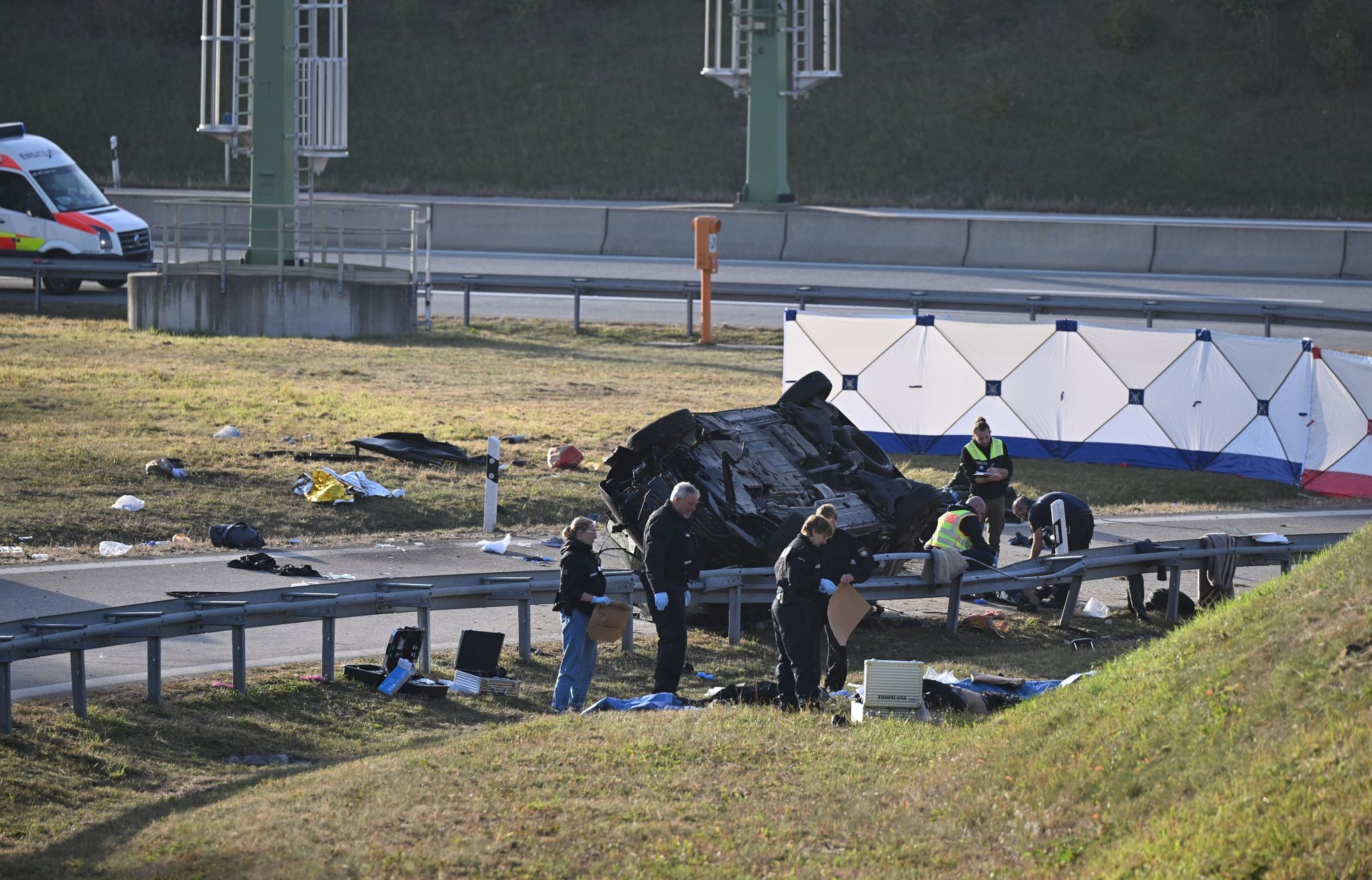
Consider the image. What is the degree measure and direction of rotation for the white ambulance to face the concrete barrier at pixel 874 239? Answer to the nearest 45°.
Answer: approximately 45° to its left

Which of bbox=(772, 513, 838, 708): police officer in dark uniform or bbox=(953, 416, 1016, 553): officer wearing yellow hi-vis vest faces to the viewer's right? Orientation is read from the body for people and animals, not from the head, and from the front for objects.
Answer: the police officer in dark uniform

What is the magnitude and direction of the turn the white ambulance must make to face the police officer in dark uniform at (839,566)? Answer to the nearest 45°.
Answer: approximately 45° to its right

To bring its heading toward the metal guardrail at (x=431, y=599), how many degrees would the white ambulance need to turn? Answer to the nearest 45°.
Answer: approximately 45° to its right

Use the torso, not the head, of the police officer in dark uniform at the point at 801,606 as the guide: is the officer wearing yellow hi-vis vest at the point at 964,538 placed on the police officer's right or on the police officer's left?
on the police officer's left

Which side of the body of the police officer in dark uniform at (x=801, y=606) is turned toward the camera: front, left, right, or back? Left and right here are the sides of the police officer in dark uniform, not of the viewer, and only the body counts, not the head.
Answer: right

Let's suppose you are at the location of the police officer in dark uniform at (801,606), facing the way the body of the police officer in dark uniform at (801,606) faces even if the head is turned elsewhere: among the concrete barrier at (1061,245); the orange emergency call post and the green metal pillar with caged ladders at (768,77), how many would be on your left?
3

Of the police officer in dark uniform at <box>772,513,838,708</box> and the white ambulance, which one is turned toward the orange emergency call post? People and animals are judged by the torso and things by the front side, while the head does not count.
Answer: the white ambulance

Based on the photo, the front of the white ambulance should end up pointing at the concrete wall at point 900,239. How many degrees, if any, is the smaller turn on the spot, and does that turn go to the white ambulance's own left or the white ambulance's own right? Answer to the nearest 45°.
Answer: approximately 45° to the white ambulance's own left

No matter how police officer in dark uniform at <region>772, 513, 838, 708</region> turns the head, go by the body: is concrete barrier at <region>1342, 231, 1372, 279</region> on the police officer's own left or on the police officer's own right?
on the police officer's own left

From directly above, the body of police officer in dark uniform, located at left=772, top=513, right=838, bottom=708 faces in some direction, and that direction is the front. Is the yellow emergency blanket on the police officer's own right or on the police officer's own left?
on the police officer's own left

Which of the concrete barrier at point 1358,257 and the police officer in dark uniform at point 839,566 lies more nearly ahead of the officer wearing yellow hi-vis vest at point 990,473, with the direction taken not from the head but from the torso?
the police officer in dark uniform

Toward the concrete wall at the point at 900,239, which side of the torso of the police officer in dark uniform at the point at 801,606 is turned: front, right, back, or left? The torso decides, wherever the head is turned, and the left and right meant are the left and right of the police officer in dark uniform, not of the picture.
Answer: left

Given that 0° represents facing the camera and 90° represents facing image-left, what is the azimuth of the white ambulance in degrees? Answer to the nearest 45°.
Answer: approximately 315°

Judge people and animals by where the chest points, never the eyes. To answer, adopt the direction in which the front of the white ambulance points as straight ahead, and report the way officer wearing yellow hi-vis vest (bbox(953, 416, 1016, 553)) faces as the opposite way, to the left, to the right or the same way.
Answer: to the right
